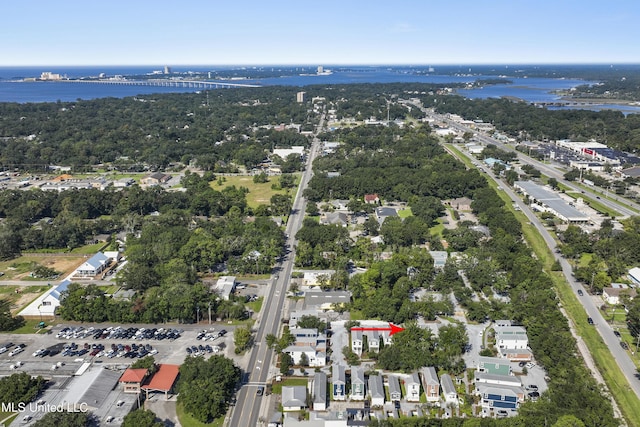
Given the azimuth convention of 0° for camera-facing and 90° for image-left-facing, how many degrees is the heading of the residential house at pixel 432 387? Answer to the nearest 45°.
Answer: approximately 0°

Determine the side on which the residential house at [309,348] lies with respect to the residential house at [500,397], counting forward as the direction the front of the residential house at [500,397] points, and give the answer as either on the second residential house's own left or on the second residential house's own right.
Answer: on the second residential house's own right

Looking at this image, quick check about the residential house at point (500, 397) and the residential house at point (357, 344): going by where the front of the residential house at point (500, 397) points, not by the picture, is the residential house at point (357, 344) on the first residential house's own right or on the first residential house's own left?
on the first residential house's own right

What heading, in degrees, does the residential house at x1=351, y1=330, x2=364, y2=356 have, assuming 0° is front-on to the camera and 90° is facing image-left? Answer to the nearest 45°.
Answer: approximately 0°

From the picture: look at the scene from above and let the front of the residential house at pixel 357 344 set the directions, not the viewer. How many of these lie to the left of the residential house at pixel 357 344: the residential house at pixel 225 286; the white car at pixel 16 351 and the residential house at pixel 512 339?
1

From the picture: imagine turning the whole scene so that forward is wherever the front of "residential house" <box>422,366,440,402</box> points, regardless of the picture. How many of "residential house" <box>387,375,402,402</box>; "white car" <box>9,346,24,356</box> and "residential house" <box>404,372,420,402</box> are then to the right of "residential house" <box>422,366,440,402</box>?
3

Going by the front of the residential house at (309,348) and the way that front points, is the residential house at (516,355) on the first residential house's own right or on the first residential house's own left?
on the first residential house's own left
